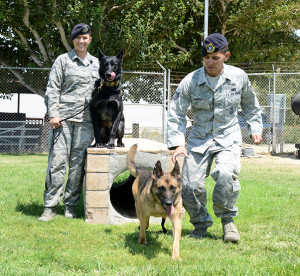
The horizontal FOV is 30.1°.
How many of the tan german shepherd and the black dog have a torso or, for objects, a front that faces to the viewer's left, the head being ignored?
0

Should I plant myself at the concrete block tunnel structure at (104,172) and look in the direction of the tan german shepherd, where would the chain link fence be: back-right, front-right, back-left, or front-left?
back-left

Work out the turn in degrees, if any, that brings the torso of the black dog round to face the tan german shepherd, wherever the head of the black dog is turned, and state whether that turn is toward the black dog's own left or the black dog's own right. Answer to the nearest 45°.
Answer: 0° — it already faces it

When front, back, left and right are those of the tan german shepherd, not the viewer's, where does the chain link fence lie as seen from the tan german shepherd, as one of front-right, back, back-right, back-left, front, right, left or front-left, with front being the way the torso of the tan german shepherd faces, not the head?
back-left

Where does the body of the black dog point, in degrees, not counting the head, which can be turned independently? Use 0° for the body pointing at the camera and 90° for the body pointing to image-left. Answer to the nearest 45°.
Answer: approximately 0°

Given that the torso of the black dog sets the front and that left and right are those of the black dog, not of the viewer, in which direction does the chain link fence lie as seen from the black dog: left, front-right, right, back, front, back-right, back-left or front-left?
back

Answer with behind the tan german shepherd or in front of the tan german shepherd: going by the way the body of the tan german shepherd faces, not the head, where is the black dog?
behind
